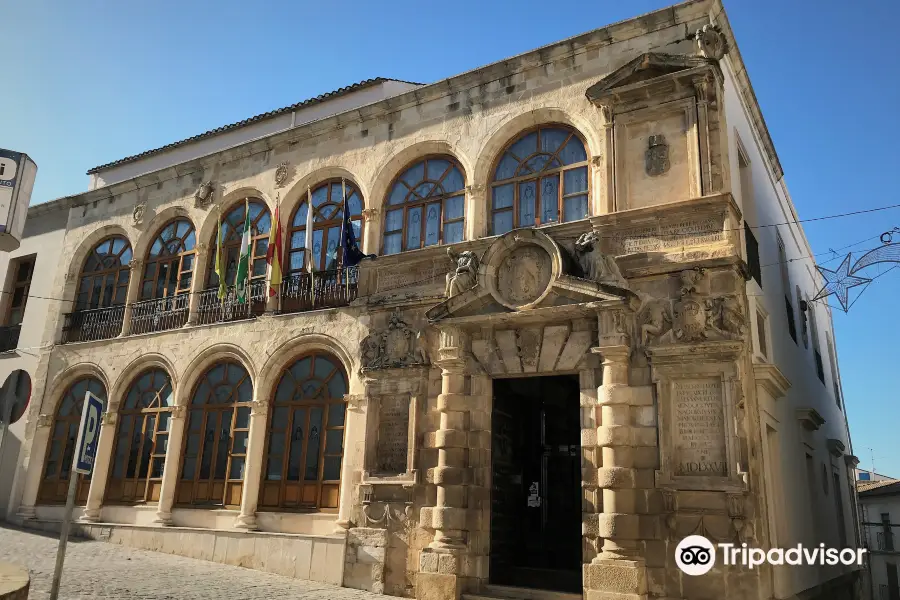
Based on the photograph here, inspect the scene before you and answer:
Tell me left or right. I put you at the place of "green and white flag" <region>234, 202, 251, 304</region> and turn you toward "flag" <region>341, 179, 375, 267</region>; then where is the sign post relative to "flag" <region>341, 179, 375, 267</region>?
right

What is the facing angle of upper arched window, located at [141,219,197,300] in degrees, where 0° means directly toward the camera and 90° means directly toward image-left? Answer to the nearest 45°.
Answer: approximately 45°

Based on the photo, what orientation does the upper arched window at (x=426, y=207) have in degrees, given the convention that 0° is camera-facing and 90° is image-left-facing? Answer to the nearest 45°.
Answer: approximately 45°

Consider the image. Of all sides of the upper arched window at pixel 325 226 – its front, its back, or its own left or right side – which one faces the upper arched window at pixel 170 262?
right

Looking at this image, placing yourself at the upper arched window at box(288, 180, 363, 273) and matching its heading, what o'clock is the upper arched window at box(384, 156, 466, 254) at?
the upper arched window at box(384, 156, 466, 254) is roughly at 9 o'clock from the upper arched window at box(288, 180, 363, 273).

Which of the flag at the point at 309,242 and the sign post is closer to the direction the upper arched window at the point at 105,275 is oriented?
the sign post

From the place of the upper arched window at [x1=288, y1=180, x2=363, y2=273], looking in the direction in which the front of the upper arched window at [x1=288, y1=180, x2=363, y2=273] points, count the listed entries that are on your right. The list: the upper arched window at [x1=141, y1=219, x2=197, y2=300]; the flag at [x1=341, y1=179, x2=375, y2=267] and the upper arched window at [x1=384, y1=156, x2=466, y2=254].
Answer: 1

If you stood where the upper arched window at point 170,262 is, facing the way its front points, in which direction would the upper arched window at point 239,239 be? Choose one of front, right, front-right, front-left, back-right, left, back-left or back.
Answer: left

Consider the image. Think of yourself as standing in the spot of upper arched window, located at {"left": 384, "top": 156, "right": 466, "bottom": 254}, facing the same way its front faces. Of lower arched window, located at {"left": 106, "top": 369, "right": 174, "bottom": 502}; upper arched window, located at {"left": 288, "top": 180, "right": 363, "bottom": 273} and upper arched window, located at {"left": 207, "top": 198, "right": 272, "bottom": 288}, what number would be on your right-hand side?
3
